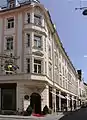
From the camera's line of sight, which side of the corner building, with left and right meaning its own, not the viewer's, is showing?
front
